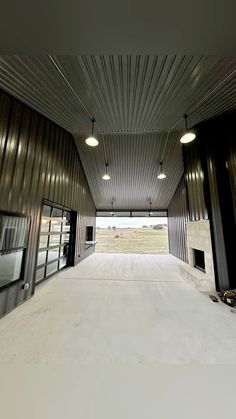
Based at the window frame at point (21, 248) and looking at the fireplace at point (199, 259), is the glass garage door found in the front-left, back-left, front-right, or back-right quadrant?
front-left

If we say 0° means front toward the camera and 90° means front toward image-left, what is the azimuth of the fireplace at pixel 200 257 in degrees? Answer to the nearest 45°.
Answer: approximately 45°

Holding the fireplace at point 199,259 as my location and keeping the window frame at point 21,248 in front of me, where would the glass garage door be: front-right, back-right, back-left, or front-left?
front-right

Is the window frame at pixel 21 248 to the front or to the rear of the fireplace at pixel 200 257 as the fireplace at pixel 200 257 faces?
to the front

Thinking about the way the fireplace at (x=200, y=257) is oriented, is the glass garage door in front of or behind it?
in front
